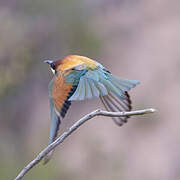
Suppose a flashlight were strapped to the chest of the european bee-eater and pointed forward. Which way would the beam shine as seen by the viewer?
to the viewer's left
